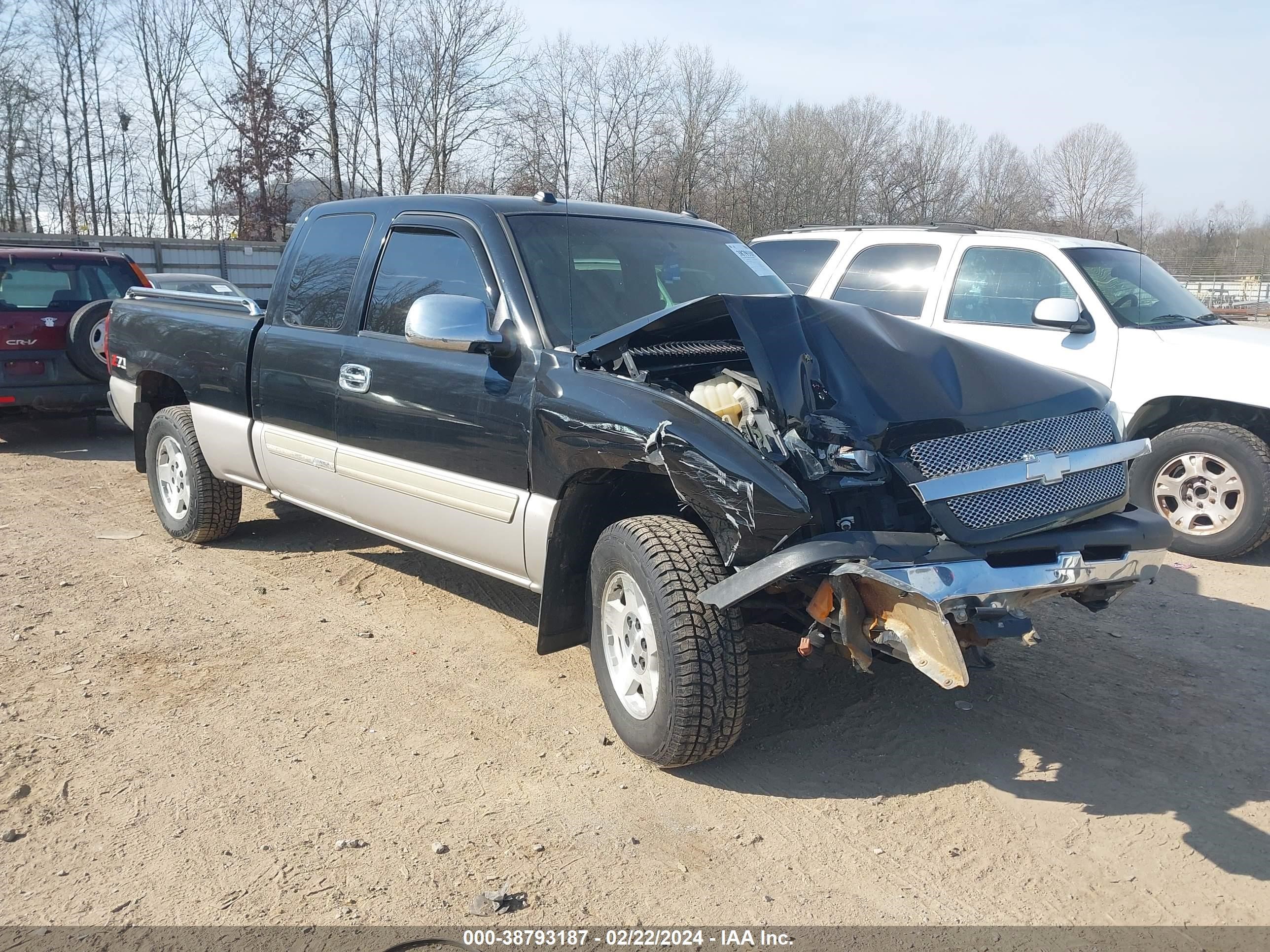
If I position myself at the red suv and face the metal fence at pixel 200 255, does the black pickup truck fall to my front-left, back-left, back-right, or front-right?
back-right

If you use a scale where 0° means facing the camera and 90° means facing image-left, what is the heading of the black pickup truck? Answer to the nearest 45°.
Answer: approximately 315°

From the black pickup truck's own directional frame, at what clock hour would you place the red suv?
The red suv is roughly at 6 o'clock from the black pickup truck.

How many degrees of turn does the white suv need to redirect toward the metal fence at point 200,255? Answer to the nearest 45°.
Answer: approximately 180°

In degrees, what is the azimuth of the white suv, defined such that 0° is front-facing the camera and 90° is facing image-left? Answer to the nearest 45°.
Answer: approximately 315°

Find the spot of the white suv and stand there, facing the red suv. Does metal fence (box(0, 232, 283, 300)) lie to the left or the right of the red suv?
right
